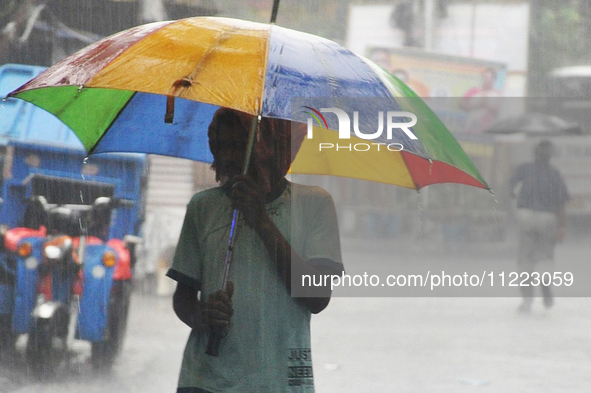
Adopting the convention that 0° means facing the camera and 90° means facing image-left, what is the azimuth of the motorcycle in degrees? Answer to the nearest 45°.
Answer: approximately 0°

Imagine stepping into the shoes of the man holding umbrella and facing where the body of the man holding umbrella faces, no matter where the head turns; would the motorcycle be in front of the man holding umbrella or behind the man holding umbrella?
behind

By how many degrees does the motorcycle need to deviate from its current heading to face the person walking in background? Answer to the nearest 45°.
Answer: approximately 90° to its left

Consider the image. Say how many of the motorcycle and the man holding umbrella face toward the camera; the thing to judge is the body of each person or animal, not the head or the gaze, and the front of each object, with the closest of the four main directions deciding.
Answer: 2
